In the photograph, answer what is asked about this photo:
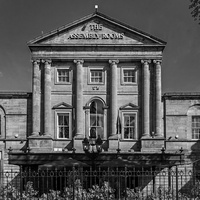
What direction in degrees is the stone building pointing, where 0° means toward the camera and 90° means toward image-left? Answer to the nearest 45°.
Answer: approximately 0°
